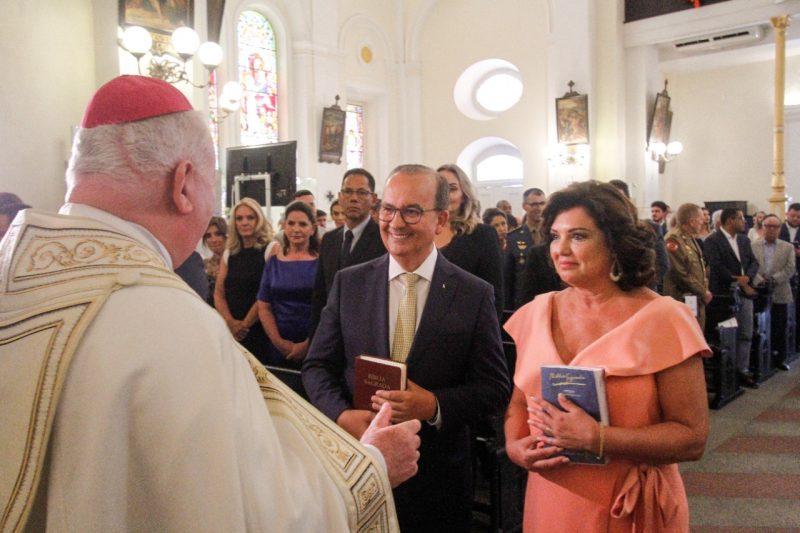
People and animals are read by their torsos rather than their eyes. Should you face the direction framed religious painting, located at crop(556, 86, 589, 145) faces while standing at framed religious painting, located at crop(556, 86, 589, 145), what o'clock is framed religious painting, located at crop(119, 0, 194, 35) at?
framed religious painting, located at crop(119, 0, 194, 35) is roughly at 1 o'clock from framed religious painting, located at crop(556, 86, 589, 145).

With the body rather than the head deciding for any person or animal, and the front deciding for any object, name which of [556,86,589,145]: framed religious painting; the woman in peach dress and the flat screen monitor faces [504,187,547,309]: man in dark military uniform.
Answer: the framed religious painting

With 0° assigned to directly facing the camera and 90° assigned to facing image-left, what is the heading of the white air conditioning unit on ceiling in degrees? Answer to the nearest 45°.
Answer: approximately 45°

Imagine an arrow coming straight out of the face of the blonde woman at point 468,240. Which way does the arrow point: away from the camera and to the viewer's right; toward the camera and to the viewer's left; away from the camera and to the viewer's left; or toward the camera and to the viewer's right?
toward the camera and to the viewer's left

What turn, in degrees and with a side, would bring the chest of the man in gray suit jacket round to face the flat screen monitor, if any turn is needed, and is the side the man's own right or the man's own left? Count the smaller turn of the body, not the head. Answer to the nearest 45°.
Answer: approximately 45° to the man's own right

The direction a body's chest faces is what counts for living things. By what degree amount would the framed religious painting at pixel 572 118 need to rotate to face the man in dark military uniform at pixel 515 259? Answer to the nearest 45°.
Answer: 0° — it already faces them

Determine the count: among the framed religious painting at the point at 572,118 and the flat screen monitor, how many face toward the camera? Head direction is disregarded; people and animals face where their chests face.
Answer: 1

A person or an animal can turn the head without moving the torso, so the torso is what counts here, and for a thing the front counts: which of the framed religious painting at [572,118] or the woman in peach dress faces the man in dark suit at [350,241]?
the framed religious painting

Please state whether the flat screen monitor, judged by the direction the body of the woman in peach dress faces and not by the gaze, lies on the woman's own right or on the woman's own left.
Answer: on the woman's own right

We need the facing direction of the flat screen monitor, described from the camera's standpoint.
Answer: facing away from the viewer and to the right of the viewer

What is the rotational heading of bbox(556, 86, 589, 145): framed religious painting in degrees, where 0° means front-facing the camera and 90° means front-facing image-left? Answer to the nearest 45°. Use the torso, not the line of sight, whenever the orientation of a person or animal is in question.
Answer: approximately 0°
